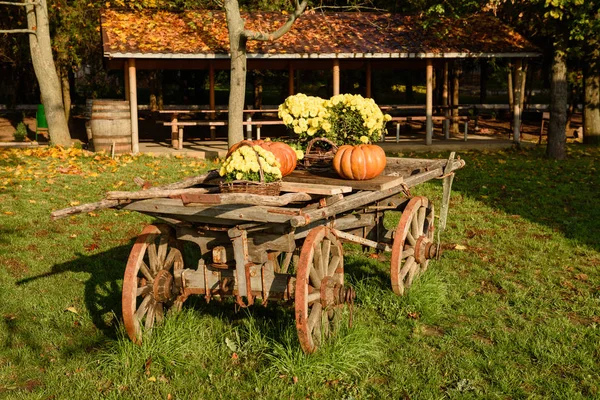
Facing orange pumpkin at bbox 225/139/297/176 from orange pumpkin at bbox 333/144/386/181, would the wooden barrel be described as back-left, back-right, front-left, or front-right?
front-right

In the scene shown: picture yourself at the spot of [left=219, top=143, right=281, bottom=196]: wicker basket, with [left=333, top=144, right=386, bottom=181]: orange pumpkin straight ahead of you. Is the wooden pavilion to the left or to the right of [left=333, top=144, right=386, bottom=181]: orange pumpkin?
left

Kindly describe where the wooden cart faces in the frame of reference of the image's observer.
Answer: facing the viewer and to the left of the viewer

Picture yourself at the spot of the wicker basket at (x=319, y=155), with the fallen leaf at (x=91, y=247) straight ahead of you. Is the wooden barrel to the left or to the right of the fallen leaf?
right

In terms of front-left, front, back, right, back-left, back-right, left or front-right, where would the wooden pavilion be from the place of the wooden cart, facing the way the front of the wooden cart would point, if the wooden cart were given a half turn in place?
front-left
